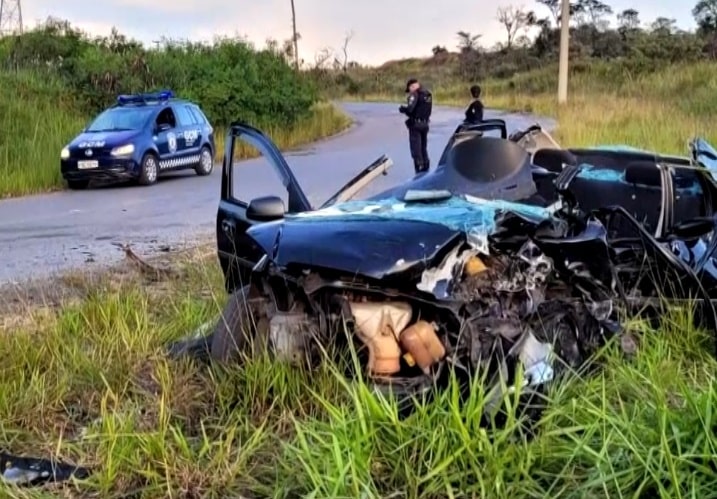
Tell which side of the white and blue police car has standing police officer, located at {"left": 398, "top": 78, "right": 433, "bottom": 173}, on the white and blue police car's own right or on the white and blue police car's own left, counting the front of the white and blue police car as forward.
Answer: on the white and blue police car's own left

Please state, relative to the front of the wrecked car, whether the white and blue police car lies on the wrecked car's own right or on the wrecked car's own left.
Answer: on the wrecked car's own right

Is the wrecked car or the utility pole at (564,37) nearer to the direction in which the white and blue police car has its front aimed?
the wrecked car

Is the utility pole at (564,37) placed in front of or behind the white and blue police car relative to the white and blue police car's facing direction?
behind

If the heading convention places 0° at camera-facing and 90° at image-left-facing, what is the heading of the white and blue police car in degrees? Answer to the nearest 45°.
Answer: approximately 45°

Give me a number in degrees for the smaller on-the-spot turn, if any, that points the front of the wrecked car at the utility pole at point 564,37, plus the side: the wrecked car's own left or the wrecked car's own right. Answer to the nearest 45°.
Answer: approximately 135° to the wrecked car's own right

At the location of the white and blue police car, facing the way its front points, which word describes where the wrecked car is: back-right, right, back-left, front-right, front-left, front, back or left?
front-left

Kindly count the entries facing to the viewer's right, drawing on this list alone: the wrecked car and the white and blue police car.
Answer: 0

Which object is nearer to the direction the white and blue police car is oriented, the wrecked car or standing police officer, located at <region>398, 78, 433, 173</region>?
the wrecked car

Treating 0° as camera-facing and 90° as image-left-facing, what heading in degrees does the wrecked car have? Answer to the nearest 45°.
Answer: approximately 45°
